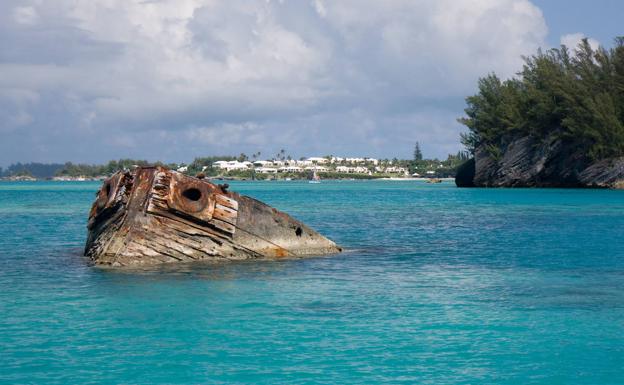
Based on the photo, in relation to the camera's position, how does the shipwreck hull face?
facing the viewer and to the left of the viewer
